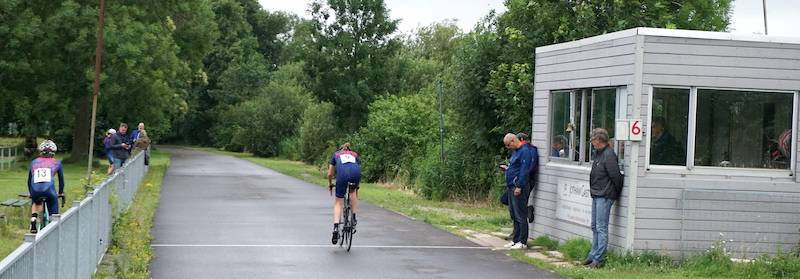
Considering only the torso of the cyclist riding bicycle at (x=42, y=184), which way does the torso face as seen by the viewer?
away from the camera

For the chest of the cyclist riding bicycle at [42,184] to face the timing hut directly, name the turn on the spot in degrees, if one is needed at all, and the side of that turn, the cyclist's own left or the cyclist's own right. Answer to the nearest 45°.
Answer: approximately 135° to the cyclist's own right

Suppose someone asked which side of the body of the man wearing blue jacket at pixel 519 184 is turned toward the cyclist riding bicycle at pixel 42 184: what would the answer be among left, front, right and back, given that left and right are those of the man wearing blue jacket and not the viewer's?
front

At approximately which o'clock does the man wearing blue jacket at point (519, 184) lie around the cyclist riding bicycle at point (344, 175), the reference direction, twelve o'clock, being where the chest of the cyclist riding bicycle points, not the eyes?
The man wearing blue jacket is roughly at 3 o'clock from the cyclist riding bicycle.

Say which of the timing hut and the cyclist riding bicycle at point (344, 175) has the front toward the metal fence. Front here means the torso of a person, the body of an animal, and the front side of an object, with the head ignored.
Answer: the timing hut

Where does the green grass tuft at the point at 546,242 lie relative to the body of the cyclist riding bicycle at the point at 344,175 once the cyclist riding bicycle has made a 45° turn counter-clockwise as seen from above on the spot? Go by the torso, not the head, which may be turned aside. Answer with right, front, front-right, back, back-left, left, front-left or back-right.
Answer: back-right

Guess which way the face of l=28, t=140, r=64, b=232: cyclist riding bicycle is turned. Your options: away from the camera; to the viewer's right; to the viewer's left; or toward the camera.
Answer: away from the camera

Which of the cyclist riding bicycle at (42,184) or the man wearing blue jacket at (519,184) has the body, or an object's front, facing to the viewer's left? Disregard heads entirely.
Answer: the man wearing blue jacket

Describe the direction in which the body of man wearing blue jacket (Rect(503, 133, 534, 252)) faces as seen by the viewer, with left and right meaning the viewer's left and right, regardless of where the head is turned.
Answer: facing to the left of the viewer

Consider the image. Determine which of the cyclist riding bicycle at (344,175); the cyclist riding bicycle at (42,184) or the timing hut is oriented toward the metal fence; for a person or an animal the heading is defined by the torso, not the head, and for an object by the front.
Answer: the timing hut

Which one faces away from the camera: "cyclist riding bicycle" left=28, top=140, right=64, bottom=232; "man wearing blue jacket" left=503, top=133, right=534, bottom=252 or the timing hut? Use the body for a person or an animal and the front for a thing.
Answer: the cyclist riding bicycle

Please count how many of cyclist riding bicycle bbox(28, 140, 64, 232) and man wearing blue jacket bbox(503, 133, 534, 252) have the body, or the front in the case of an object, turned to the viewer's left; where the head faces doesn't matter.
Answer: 1

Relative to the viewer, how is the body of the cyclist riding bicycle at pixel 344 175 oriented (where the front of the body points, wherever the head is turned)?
away from the camera
